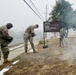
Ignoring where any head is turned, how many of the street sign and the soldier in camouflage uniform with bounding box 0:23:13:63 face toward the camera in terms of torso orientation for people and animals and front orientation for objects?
1

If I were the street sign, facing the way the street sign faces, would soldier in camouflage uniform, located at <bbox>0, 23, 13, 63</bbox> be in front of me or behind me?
in front

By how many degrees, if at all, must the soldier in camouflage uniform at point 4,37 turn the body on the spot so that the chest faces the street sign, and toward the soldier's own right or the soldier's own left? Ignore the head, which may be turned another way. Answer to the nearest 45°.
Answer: approximately 45° to the soldier's own left

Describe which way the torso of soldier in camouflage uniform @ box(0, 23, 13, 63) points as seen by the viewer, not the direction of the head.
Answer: to the viewer's right
